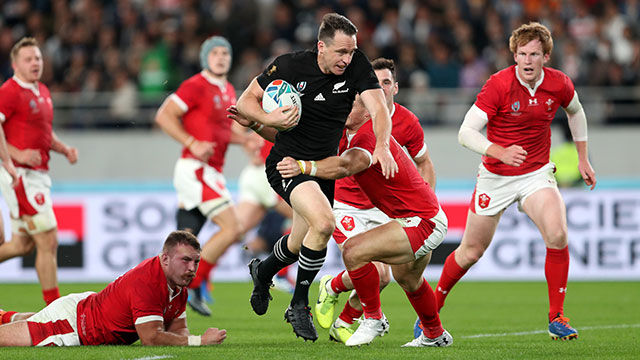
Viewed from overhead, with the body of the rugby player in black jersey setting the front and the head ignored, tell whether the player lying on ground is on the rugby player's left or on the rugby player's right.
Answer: on the rugby player's right
